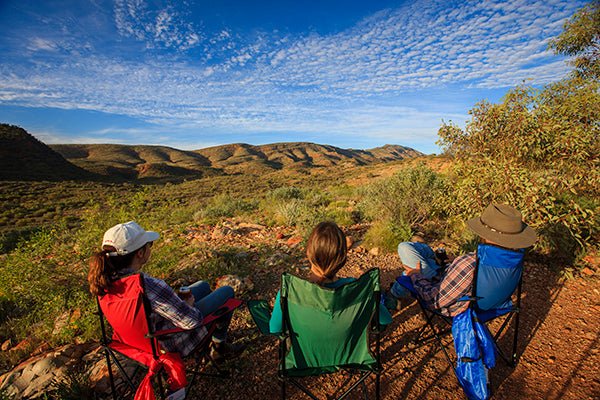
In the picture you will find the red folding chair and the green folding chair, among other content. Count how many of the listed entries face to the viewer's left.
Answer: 0

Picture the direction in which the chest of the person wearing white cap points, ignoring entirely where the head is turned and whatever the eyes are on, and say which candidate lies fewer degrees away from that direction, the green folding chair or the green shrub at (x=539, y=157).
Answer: the green shrub

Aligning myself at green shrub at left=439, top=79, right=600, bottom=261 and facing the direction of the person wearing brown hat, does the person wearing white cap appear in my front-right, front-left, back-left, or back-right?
front-right

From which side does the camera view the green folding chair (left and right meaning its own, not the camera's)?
back

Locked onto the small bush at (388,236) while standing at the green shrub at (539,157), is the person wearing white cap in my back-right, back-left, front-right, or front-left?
front-left

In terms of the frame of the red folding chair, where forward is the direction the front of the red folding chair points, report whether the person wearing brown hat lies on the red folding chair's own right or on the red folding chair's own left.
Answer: on the red folding chair's own right

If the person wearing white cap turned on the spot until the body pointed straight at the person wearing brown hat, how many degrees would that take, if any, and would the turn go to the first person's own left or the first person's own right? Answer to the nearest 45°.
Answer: approximately 45° to the first person's own right

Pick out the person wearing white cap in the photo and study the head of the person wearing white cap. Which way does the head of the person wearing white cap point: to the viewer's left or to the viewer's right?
to the viewer's right

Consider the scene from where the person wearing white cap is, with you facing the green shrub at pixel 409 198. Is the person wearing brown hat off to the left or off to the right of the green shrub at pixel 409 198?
right

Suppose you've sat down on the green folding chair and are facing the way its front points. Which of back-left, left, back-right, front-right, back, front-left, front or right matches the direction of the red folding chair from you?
left

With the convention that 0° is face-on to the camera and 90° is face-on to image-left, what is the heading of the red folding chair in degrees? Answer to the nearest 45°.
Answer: approximately 225°

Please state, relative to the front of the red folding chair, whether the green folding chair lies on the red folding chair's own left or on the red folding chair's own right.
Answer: on the red folding chair's own right

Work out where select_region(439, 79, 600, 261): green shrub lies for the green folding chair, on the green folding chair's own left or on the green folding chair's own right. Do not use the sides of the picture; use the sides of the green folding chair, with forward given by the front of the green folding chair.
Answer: on the green folding chair's own right

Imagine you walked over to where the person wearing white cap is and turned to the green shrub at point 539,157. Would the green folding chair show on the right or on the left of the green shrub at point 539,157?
right
